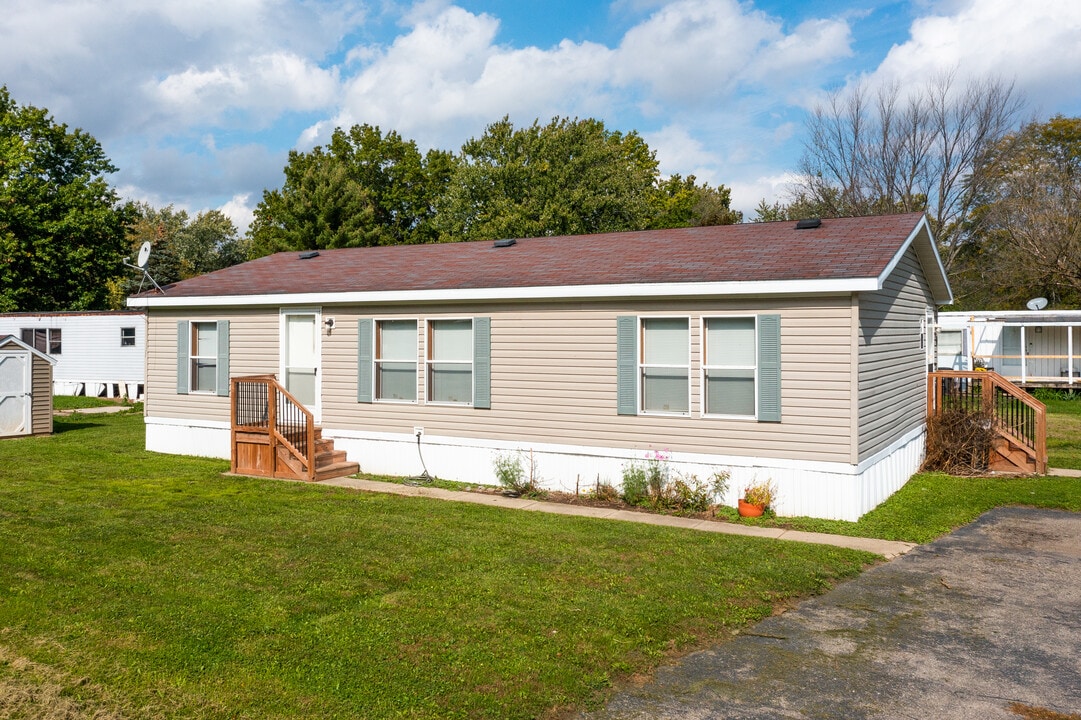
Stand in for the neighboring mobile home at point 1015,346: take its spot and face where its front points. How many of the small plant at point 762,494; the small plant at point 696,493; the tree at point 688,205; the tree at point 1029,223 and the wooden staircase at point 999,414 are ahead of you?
3

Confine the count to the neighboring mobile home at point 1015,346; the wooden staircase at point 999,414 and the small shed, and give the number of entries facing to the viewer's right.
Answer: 1

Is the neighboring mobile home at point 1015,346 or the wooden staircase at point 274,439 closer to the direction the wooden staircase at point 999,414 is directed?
the neighboring mobile home

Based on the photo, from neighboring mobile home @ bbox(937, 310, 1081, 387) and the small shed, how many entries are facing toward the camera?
2

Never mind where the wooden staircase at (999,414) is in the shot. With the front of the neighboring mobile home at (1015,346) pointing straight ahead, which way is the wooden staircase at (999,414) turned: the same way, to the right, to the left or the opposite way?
to the left

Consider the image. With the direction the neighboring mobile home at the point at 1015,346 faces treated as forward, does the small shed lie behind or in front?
in front

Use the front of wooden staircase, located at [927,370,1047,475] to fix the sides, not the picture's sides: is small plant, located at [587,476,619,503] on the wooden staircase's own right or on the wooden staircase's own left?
on the wooden staircase's own right

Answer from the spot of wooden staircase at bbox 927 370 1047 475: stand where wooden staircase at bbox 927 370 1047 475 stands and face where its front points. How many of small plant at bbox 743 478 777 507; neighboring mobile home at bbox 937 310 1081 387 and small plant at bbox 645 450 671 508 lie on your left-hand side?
1

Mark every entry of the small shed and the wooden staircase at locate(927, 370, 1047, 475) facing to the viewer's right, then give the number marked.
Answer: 1

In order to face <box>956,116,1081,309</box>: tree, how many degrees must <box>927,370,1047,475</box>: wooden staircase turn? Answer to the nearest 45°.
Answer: approximately 90° to its left

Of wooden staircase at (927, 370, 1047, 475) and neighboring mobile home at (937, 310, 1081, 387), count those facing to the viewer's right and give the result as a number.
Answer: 1

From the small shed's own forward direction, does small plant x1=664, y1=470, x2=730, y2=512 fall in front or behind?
in front

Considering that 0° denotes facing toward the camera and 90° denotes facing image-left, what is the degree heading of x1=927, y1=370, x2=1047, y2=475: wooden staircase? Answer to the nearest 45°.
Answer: approximately 270°

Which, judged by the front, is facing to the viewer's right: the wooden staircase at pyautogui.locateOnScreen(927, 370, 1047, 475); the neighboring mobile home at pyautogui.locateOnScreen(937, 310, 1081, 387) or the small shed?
the wooden staircase

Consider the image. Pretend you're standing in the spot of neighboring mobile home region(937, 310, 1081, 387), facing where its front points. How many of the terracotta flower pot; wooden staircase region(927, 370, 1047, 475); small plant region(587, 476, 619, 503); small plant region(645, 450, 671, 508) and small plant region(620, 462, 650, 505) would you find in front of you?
5

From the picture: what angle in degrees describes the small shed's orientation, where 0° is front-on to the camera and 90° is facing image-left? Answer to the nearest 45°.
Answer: approximately 0°

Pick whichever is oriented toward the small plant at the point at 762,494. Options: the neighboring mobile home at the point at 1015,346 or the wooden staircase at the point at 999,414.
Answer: the neighboring mobile home
